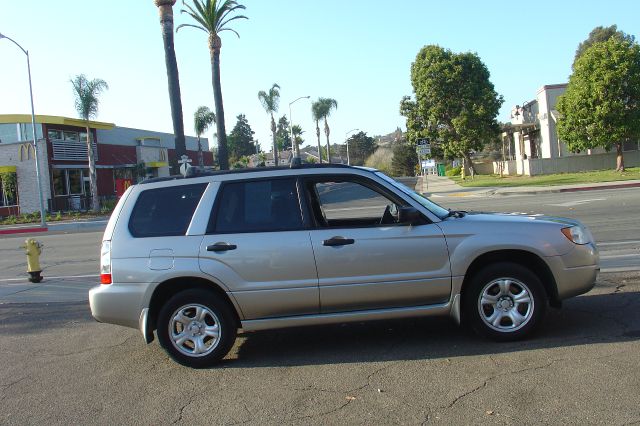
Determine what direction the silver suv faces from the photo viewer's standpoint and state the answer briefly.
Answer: facing to the right of the viewer

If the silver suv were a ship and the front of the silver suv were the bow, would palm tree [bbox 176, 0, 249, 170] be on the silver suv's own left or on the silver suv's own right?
on the silver suv's own left

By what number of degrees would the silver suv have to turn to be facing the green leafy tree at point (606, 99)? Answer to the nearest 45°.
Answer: approximately 45° to its left

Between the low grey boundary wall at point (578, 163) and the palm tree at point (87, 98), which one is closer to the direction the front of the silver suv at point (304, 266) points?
the low grey boundary wall

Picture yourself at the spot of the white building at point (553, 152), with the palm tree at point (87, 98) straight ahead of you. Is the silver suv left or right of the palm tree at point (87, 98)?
left

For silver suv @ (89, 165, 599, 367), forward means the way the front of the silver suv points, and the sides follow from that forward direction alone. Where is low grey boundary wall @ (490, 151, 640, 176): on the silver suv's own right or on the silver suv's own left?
on the silver suv's own left

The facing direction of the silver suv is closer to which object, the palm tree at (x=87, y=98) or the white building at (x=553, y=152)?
the white building
